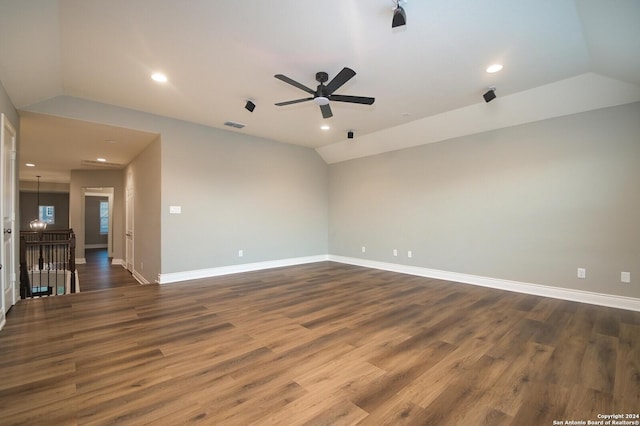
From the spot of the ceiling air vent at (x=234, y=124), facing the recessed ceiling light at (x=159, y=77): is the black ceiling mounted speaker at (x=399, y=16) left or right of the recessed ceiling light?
left

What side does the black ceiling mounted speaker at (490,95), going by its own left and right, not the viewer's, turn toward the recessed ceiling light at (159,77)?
front

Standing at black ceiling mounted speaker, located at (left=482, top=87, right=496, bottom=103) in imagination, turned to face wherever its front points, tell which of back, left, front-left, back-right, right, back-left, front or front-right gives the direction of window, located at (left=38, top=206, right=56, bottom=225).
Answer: front-right

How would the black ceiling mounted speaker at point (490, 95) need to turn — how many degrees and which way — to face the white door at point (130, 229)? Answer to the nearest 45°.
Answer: approximately 45° to its right

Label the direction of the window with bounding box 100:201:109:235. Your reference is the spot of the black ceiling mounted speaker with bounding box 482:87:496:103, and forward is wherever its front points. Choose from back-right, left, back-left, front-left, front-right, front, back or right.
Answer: front-right
